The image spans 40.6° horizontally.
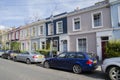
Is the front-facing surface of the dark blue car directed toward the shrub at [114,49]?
no

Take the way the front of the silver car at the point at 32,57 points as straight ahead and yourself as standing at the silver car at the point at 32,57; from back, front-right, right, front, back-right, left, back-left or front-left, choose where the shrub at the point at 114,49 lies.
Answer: back

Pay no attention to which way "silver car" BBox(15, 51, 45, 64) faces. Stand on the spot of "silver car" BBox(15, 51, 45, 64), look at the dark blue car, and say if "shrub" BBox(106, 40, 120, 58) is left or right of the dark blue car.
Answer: left

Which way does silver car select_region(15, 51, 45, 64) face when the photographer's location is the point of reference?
facing away from the viewer and to the left of the viewer

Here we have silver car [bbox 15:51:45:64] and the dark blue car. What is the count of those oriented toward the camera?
0

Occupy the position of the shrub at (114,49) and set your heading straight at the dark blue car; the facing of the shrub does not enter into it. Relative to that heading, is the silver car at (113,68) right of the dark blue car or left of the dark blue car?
left

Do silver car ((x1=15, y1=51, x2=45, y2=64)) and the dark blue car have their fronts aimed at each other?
no

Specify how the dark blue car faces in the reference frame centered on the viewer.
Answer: facing away from the viewer and to the left of the viewer

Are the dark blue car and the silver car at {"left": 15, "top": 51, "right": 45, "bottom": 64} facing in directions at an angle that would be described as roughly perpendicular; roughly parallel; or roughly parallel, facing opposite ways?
roughly parallel

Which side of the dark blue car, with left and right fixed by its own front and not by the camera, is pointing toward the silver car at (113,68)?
back
